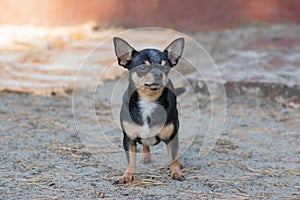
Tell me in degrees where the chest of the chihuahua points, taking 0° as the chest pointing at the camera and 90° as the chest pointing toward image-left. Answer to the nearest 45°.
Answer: approximately 0°
